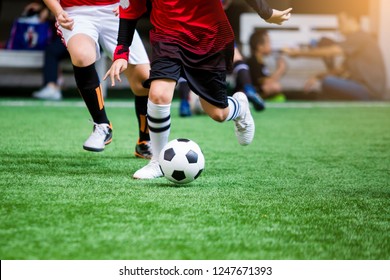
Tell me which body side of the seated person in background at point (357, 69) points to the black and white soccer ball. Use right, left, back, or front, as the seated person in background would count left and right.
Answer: left

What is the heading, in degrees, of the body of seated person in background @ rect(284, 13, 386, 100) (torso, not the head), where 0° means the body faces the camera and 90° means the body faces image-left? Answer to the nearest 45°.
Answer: approximately 90°

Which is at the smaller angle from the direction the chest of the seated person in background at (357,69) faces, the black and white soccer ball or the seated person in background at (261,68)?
the seated person in background
